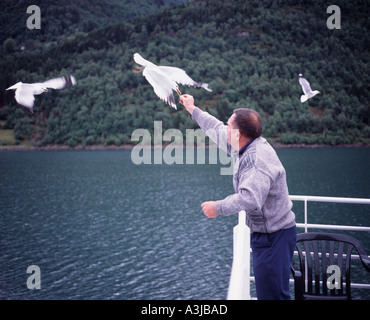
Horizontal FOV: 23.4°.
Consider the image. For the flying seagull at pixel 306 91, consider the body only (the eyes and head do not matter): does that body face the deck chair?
no

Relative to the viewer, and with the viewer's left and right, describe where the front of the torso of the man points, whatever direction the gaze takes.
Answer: facing to the left of the viewer

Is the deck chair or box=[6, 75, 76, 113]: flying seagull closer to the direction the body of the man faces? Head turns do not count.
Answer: the flying seagull

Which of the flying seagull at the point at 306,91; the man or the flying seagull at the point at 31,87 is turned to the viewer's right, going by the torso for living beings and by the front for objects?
the flying seagull at the point at 306,91

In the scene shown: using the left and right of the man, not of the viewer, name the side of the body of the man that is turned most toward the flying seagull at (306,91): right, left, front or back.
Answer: right

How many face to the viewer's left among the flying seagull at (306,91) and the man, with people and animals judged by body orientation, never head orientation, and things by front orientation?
1

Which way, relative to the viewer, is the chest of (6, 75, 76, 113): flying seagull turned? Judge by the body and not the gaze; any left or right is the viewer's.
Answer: facing to the left of the viewer

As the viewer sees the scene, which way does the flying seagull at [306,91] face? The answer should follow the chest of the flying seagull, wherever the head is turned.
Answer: to the viewer's right
